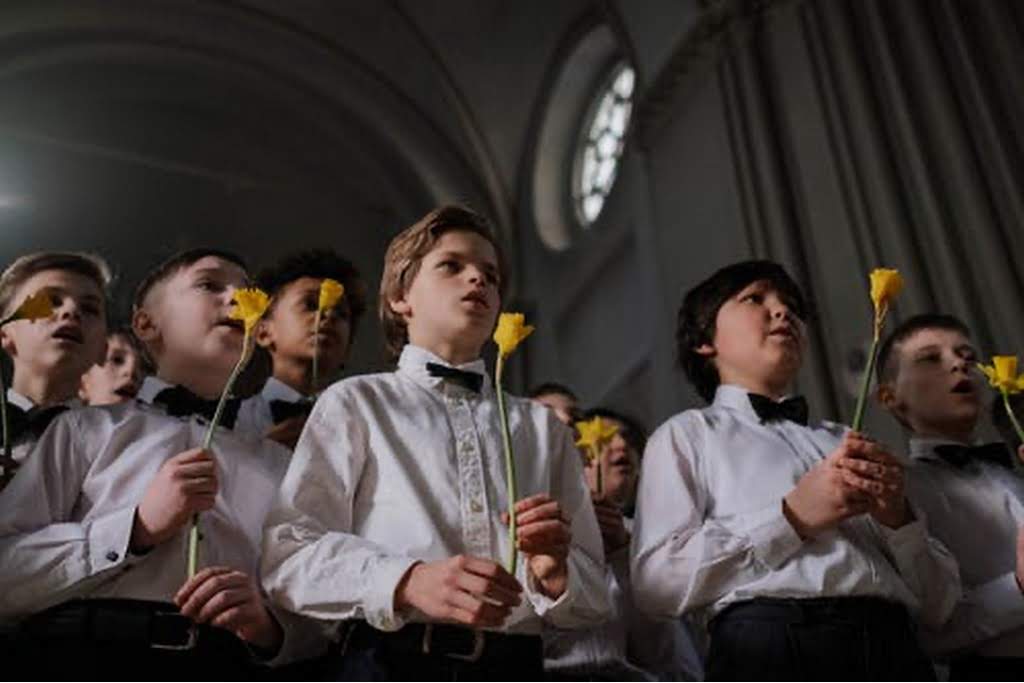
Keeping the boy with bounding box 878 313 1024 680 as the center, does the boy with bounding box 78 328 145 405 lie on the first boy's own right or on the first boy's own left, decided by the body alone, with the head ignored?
on the first boy's own right

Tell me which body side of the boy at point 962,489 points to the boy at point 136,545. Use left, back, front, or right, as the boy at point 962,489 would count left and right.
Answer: right

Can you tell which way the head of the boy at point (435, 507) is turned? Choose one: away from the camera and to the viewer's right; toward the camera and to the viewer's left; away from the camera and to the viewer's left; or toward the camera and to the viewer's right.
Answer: toward the camera and to the viewer's right

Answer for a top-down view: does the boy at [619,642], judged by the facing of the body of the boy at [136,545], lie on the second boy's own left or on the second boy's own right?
on the second boy's own left

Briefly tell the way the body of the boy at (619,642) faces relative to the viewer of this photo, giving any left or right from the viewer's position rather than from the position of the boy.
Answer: facing the viewer

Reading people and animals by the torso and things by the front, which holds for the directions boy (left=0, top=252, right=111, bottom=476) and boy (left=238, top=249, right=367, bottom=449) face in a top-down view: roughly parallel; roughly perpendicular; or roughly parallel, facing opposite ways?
roughly parallel

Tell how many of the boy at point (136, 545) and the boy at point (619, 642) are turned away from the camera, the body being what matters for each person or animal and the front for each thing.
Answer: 0

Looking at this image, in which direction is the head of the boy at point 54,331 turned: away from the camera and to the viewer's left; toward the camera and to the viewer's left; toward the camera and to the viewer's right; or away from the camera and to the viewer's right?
toward the camera and to the viewer's right

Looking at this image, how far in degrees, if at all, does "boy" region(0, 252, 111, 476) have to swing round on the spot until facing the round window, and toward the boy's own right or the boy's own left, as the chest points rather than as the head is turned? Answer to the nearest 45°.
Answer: approximately 90° to the boy's own left

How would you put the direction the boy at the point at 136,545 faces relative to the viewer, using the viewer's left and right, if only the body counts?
facing the viewer and to the right of the viewer

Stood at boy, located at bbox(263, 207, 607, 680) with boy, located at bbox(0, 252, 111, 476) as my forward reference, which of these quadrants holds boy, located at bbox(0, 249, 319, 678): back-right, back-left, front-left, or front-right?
front-left

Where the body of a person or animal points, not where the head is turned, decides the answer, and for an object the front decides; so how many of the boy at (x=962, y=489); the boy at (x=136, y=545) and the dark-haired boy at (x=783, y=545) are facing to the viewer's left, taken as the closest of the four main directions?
0

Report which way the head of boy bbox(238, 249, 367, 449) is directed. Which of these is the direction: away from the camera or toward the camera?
toward the camera

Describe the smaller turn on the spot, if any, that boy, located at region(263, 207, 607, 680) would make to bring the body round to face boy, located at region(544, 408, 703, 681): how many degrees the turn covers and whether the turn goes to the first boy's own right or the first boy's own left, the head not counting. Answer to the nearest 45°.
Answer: approximately 90° to the first boy's own left
